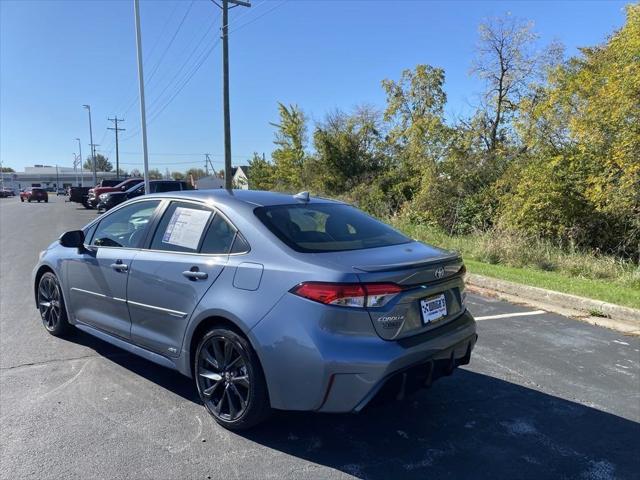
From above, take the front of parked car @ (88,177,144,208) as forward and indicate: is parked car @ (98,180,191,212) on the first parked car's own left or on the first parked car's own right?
on the first parked car's own left

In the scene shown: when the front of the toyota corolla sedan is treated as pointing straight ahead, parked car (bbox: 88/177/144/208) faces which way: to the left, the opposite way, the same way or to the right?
to the left

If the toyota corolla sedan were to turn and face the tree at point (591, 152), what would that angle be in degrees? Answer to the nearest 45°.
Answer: approximately 90° to its right

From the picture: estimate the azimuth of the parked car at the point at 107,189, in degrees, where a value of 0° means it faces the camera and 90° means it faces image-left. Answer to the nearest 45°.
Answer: approximately 45°

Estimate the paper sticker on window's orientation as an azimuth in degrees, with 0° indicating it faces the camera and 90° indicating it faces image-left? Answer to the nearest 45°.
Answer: approximately 45°

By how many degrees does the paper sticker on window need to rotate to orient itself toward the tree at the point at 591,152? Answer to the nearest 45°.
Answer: approximately 180°

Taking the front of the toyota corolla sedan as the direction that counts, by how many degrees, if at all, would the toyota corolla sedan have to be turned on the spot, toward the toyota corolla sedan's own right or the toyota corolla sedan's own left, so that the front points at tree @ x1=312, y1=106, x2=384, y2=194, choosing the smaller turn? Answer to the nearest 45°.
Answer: approximately 45° to the toyota corolla sedan's own right
